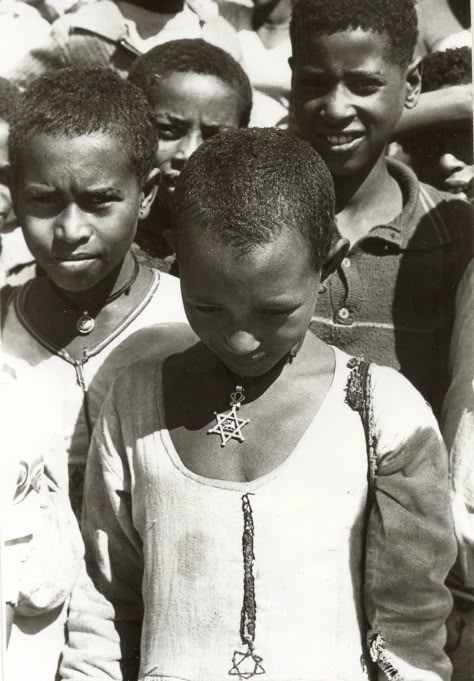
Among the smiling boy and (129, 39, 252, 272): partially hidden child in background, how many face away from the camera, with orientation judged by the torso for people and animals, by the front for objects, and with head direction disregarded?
0

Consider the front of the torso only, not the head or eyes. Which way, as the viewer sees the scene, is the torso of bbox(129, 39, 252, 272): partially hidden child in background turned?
toward the camera

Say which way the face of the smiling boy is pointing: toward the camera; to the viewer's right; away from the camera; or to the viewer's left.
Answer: toward the camera

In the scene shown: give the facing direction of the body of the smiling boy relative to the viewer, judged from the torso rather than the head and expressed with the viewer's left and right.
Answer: facing the viewer and to the left of the viewer

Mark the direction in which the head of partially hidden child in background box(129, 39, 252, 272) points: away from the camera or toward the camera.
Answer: toward the camera
